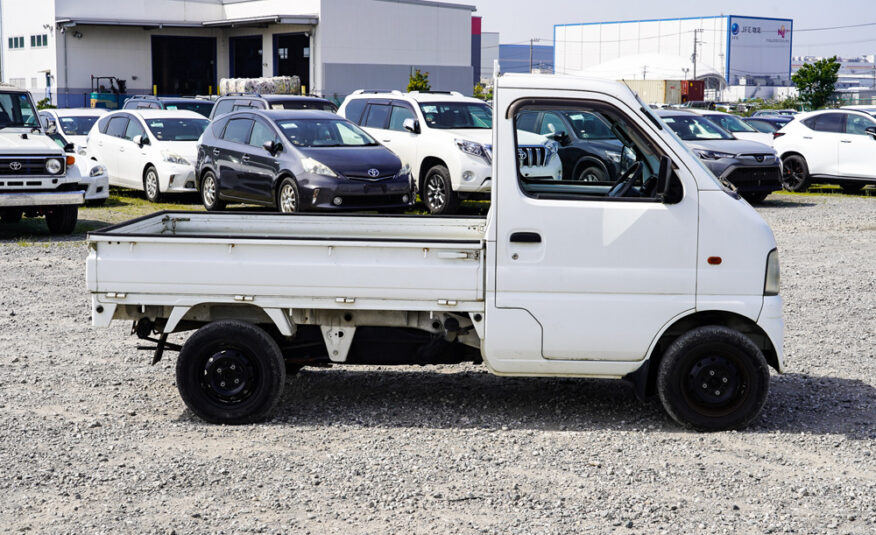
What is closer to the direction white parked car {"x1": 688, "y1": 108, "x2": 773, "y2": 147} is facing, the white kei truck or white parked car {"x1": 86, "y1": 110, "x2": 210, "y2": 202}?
the white kei truck

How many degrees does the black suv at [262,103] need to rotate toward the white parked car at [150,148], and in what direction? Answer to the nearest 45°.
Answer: approximately 90° to its right

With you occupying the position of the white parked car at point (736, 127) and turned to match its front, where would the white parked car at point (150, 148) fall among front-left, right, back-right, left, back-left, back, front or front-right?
right

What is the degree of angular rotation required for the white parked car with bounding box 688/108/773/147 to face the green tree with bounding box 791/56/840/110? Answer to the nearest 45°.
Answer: approximately 135° to its left

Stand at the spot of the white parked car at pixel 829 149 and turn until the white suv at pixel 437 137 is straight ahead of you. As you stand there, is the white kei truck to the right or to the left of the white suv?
left

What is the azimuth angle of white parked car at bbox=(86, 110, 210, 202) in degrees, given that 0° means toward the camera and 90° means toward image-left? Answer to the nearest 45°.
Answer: approximately 315°

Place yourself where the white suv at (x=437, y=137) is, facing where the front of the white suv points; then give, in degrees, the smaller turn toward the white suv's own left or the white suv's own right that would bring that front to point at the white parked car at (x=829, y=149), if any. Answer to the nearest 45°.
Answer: approximately 90° to the white suv's own left

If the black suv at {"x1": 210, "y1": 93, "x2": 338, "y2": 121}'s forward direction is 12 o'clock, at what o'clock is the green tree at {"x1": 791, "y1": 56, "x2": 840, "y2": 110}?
The green tree is roughly at 9 o'clock from the black suv.

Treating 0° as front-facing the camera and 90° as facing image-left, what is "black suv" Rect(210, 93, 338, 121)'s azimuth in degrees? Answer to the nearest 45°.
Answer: approximately 315°

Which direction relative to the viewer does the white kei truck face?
to the viewer's right
